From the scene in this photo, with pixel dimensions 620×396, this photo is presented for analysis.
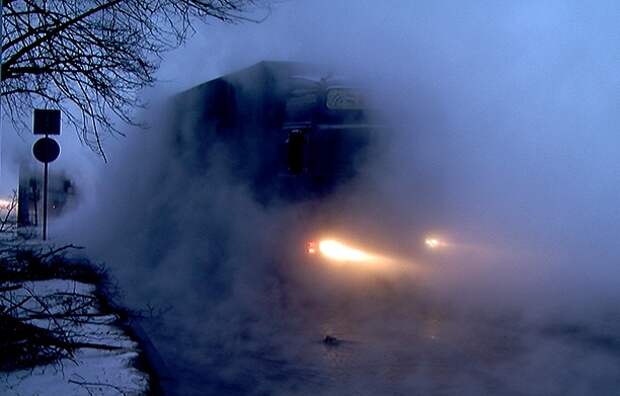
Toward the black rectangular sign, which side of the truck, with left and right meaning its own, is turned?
right
